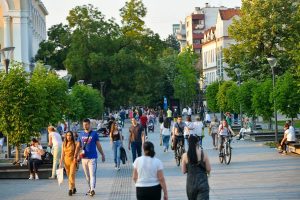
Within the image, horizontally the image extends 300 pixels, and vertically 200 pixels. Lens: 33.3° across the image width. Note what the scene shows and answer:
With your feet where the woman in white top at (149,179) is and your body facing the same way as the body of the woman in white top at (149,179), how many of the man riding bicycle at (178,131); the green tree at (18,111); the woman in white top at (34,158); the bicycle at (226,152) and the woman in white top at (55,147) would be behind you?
0

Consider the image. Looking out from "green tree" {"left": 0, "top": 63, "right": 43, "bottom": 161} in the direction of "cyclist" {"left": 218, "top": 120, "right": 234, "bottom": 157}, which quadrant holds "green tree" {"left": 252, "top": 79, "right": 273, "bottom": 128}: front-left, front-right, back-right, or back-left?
front-left

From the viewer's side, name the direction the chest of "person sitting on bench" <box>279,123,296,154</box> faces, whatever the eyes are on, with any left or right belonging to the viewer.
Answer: facing to the left of the viewer

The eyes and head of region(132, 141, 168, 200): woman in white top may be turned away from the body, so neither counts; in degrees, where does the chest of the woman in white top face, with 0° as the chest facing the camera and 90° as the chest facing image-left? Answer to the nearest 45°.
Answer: approximately 180°

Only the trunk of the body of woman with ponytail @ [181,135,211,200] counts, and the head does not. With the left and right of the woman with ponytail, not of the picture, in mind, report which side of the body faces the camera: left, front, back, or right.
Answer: back

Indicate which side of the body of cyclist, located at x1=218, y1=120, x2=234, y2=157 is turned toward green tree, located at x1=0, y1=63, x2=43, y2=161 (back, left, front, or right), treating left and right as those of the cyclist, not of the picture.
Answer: right

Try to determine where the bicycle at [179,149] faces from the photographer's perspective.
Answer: facing the viewer

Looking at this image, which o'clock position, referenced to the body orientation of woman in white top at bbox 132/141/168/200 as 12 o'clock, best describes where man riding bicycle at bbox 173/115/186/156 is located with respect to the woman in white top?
The man riding bicycle is roughly at 12 o'clock from the woman in white top.

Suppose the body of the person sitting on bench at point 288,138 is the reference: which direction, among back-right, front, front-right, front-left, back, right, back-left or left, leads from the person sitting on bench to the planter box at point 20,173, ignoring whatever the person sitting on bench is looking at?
front-left

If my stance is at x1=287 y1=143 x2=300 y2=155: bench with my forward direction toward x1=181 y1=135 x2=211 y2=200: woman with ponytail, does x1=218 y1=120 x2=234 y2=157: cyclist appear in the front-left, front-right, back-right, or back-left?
front-right

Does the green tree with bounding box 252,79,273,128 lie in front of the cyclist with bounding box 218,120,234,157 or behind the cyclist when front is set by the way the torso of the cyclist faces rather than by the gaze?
behind

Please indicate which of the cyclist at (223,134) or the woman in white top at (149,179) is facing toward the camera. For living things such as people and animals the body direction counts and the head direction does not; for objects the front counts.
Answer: the cyclist

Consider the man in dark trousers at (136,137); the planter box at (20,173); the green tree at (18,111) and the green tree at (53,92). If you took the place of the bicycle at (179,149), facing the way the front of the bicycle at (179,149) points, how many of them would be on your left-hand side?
0

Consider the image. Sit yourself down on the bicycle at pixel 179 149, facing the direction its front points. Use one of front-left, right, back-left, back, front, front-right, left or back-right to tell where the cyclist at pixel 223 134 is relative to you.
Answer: left

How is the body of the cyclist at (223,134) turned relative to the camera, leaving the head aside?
toward the camera

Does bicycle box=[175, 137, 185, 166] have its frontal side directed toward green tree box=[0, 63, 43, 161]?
no

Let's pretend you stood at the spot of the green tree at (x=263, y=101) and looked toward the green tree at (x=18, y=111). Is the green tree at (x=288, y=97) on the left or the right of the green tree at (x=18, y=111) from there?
left

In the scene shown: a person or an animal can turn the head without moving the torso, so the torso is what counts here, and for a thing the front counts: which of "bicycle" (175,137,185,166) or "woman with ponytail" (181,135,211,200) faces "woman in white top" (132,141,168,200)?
the bicycle

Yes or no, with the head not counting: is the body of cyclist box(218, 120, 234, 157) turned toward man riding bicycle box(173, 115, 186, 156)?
no
